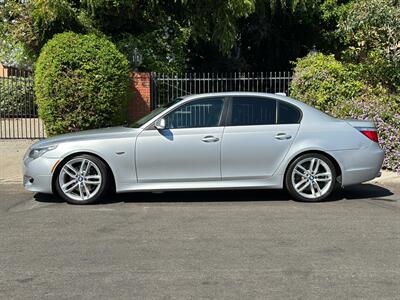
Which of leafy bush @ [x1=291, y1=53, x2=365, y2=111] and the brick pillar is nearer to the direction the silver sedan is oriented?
the brick pillar

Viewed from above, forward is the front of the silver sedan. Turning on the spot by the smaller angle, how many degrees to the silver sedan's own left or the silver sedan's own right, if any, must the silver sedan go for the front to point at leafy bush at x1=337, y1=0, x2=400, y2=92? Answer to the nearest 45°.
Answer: approximately 135° to the silver sedan's own right

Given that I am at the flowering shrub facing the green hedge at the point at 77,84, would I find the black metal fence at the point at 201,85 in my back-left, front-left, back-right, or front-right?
front-right

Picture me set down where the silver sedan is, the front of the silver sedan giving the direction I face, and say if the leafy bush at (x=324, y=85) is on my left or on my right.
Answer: on my right

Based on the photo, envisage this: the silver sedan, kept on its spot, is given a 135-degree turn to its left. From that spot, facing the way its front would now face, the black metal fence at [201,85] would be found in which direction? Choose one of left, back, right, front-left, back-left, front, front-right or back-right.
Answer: back-left

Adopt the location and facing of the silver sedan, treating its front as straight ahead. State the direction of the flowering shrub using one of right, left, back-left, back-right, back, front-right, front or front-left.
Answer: back-right

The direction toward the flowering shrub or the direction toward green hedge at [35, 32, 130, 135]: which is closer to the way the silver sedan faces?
the green hedge

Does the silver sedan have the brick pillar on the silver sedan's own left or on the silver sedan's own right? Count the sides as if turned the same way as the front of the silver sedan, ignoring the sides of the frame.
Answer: on the silver sedan's own right

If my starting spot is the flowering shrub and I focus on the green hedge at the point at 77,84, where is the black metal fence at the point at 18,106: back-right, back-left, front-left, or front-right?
front-right

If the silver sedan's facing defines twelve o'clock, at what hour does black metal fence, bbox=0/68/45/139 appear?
The black metal fence is roughly at 2 o'clock from the silver sedan.

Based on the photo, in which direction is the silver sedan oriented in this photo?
to the viewer's left
